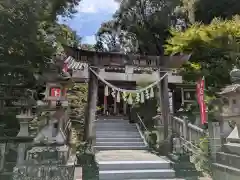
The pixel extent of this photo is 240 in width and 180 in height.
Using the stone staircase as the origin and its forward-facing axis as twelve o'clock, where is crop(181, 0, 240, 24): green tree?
The green tree is roughly at 7 o'clock from the stone staircase.

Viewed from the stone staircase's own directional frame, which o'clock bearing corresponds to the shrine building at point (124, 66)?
The shrine building is roughly at 6 o'clock from the stone staircase.

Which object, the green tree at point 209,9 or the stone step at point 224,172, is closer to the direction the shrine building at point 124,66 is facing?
the stone step

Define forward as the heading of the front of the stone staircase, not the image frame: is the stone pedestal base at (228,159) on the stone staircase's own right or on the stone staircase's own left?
on the stone staircase's own left

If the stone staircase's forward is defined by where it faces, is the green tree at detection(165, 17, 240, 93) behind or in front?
behind

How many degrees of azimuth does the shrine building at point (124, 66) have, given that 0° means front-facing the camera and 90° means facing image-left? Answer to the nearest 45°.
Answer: approximately 0°

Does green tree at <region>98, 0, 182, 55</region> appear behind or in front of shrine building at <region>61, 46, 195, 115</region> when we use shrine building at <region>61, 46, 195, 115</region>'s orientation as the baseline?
behind

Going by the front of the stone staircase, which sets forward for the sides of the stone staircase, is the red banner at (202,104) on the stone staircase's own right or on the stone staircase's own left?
on the stone staircase's own left

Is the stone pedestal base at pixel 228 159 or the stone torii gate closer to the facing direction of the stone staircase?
the stone pedestal base

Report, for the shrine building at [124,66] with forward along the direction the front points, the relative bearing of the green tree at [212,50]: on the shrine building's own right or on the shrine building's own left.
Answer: on the shrine building's own left

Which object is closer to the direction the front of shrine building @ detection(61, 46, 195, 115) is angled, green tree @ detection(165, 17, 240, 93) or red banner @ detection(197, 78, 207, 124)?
the red banner

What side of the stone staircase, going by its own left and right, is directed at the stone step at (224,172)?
left

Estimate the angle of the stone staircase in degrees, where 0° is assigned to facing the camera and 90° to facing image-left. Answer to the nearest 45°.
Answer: approximately 0°

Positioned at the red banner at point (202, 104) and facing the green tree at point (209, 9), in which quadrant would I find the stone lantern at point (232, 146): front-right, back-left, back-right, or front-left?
back-right

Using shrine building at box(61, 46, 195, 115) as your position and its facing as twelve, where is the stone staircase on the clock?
The stone staircase is roughly at 12 o'clock from the shrine building.

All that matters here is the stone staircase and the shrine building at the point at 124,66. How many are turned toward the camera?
2
